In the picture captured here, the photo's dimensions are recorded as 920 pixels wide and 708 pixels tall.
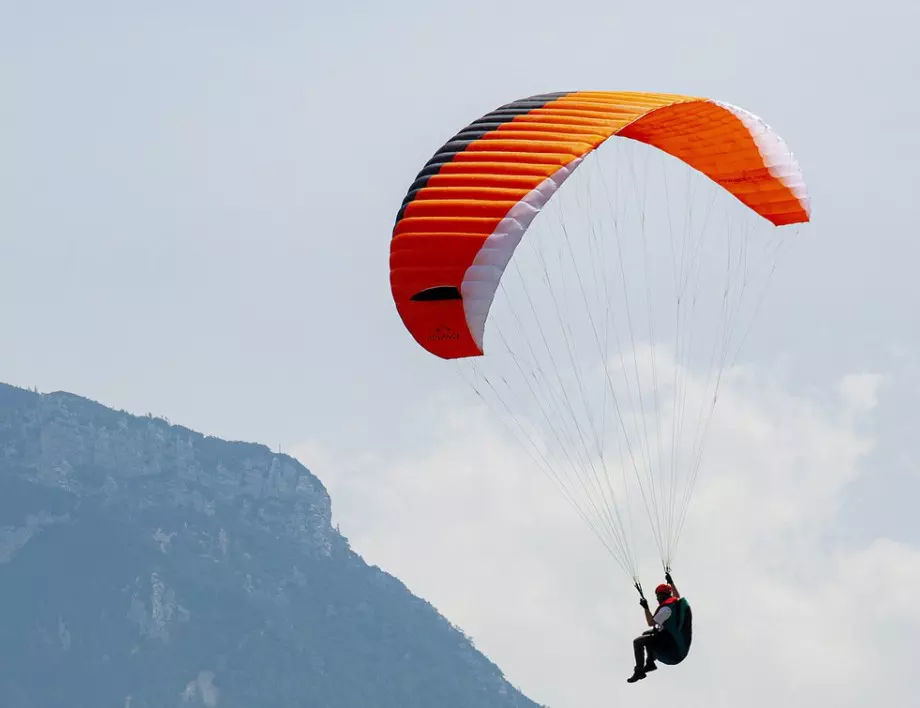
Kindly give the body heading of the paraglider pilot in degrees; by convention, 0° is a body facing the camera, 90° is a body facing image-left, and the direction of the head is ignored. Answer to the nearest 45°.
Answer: approximately 135°

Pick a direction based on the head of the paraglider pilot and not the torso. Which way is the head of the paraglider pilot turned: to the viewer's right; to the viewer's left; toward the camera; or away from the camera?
to the viewer's left
